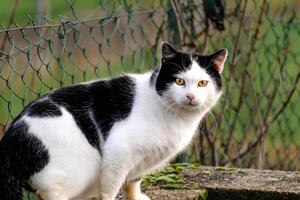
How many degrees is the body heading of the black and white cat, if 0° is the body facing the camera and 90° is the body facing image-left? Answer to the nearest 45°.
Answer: approximately 270°
